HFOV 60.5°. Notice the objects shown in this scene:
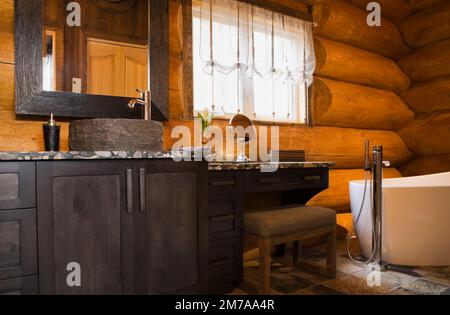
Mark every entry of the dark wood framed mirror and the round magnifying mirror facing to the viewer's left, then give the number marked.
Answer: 0

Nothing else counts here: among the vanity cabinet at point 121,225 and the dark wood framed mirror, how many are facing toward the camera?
2

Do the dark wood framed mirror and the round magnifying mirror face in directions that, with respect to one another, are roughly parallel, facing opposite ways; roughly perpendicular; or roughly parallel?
roughly parallel

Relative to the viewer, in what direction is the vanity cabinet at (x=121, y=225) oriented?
toward the camera

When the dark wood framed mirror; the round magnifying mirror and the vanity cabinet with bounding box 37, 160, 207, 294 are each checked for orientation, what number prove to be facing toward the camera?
3

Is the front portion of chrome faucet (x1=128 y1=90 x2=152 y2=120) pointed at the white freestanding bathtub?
no

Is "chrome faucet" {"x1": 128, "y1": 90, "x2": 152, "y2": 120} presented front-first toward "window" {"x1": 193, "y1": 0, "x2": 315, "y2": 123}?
no

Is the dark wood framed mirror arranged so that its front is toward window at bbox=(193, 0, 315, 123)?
no

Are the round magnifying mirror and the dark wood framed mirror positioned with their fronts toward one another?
no

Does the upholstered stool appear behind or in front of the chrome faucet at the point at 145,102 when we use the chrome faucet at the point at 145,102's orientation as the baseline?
behind

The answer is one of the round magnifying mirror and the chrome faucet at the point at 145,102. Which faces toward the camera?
the round magnifying mirror

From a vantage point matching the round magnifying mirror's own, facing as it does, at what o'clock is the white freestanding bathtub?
The white freestanding bathtub is roughly at 9 o'clock from the round magnifying mirror.

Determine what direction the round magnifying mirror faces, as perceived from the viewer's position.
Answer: facing the viewer
